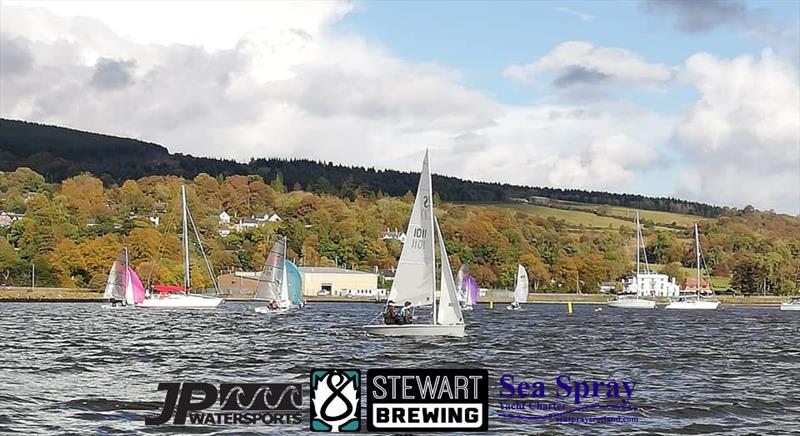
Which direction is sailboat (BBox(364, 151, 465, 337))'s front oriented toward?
to the viewer's right
